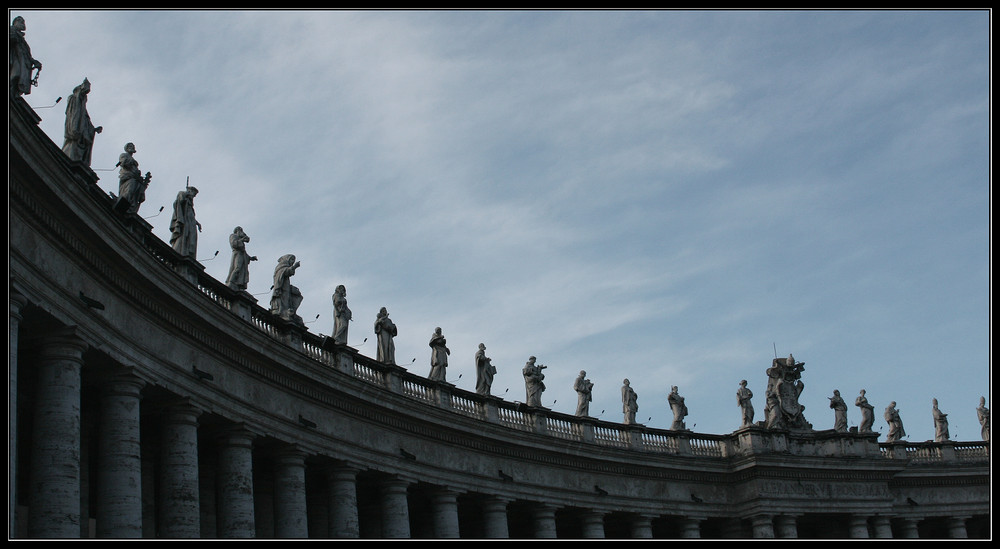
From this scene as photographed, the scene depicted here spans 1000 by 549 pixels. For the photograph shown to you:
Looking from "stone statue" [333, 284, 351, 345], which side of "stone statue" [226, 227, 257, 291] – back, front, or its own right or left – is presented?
left

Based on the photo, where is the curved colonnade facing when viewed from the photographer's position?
facing the viewer and to the right of the viewer

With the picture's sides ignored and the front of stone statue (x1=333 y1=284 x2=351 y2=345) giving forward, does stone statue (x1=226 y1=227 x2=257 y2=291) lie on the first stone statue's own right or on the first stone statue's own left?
on the first stone statue's own right

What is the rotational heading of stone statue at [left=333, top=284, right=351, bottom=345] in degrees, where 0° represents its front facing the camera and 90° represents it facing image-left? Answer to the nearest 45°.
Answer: approximately 315°
